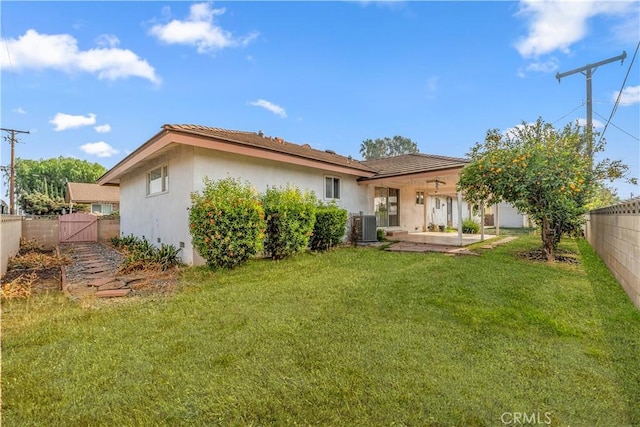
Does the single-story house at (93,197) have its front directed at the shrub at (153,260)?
yes

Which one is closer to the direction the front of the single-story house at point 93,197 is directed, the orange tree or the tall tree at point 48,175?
the orange tree

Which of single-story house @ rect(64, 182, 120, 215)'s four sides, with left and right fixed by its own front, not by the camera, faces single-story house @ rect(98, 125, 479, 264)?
front

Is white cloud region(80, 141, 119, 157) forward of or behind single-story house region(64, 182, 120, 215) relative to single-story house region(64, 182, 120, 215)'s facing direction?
behind

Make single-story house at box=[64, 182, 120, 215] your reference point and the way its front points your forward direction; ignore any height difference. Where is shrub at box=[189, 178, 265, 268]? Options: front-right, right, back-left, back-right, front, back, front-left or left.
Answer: front

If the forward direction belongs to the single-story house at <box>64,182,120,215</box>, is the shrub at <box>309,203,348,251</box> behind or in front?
in front

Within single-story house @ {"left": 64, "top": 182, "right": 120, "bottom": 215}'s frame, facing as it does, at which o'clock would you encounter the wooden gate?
The wooden gate is roughly at 12 o'clock from the single-story house.

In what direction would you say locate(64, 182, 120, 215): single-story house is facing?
toward the camera
